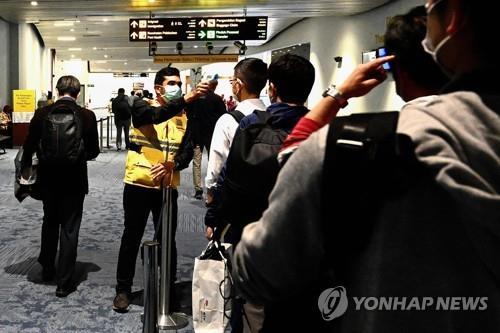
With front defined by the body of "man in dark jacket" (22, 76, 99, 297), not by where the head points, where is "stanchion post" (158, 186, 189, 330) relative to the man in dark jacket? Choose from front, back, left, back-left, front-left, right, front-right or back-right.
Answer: back-right

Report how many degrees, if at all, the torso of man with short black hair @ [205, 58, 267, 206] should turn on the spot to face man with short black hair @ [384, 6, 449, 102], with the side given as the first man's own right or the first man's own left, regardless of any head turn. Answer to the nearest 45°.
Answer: approximately 135° to the first man's own left

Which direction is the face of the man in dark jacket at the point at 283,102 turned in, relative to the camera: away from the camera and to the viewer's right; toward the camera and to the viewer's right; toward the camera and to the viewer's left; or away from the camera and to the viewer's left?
away from the camera and to the viewer's left

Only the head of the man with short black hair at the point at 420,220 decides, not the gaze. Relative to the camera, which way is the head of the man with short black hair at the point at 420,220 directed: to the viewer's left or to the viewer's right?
to the viewer's left

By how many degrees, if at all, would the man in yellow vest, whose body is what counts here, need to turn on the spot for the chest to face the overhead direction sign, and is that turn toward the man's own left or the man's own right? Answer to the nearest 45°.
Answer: approximately 135° to the man's own left

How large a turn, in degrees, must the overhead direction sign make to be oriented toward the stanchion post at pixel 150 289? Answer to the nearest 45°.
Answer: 0° — it already faces it

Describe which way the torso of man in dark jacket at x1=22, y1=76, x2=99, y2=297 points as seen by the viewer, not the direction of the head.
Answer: away from the camera

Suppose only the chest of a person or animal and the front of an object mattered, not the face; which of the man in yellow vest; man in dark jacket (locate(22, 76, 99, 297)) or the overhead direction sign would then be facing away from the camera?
the man in dark jacket

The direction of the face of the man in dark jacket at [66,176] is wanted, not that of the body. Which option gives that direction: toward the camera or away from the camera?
away from the camera

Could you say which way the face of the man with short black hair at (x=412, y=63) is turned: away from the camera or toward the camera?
away from the camera

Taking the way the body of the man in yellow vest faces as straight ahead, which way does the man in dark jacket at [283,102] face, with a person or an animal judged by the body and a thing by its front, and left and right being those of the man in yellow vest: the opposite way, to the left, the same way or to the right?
the opposite way

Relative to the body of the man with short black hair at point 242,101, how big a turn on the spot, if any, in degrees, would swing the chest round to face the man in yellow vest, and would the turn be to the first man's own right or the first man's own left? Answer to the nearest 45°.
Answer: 0° — they already face them

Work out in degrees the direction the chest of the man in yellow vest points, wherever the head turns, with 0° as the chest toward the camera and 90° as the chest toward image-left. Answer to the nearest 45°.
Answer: approximately 315°

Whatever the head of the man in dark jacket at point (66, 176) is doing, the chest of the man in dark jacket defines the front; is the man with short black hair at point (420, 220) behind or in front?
behind
